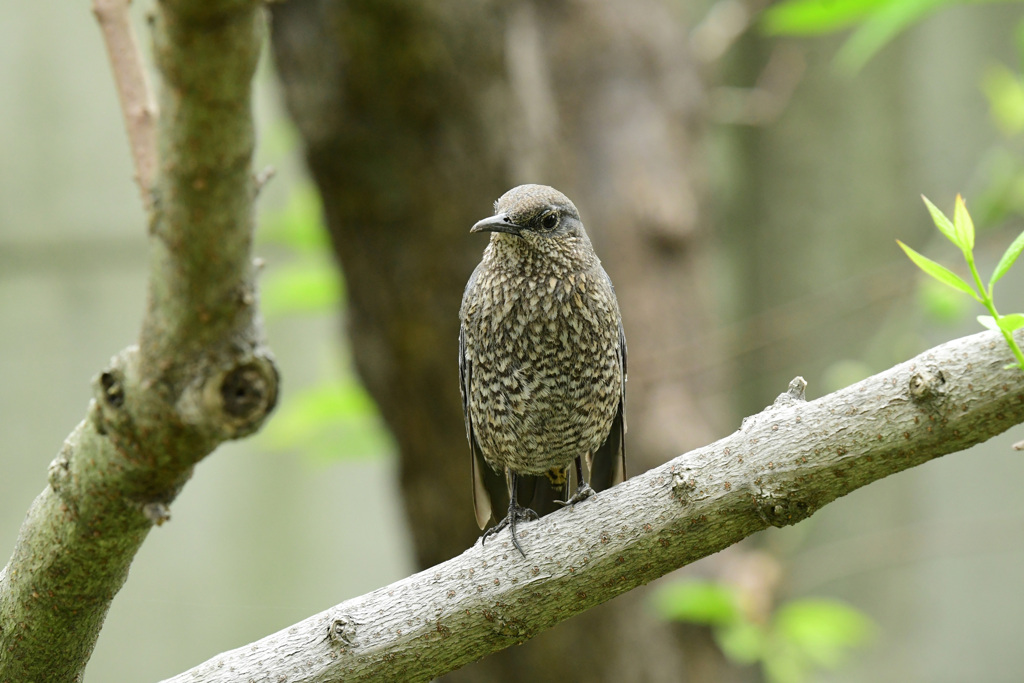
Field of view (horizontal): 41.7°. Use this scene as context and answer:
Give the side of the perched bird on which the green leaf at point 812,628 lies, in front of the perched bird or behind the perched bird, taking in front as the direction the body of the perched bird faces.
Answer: behind

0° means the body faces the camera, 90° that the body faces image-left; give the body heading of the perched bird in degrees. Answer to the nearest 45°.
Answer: approximately 0°

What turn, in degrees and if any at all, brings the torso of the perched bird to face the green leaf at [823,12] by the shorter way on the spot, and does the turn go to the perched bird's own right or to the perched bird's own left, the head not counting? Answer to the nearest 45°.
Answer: approximately 90° to the perched bird's own left
